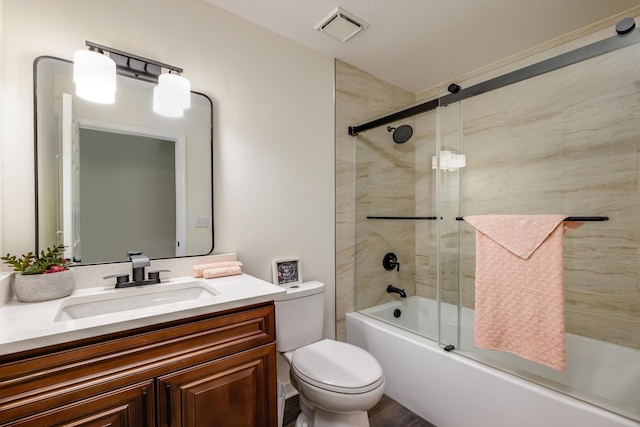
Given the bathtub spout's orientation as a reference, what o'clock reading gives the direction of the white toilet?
The white toilet is roughly at 2 o'clock from the bathtub spout.

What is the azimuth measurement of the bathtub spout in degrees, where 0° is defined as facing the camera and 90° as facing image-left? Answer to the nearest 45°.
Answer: approximately 315°

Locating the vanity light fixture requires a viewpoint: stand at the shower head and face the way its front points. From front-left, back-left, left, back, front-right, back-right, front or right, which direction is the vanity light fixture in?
right

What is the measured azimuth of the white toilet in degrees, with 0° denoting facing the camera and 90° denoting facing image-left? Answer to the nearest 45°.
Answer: approximately 315°

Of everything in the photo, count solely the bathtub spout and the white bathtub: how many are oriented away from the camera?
0

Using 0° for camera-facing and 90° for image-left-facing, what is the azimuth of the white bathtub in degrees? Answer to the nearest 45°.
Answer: approximately 45°

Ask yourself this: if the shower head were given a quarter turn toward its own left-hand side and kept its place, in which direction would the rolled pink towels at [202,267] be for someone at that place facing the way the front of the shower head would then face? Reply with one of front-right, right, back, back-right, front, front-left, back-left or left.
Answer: back

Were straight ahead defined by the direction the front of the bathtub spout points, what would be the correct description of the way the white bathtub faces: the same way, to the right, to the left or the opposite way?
to the right

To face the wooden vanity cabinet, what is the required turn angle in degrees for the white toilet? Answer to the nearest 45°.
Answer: approximately 90° to its right

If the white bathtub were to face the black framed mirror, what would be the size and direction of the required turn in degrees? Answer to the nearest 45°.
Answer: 0° — it already faces it
